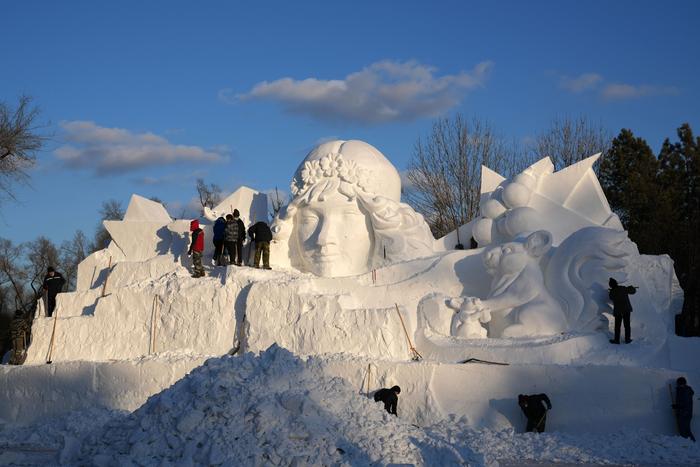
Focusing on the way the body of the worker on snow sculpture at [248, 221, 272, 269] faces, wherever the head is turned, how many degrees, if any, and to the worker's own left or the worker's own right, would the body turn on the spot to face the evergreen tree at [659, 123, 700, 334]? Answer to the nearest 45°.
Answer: approximately 45° to the worker's own right

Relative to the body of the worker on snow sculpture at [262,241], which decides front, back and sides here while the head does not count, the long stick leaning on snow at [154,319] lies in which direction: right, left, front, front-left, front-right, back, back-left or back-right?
left

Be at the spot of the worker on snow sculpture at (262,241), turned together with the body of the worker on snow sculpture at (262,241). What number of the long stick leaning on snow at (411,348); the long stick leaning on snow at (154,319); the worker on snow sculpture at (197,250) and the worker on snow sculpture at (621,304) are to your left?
2

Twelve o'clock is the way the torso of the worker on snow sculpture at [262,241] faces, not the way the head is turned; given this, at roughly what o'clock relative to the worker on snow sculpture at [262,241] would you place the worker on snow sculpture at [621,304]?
the worker on snow sculpture at [621,304] is roughly at 4 o'clock from the worker on snow sculpture at [262,241].

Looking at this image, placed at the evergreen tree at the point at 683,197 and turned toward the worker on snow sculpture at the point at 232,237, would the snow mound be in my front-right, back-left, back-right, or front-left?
front-left

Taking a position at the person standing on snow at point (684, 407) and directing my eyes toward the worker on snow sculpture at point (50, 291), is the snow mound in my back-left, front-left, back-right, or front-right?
front-left

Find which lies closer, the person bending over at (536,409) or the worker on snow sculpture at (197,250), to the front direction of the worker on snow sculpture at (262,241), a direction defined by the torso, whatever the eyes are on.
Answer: the worker on snow sculpture

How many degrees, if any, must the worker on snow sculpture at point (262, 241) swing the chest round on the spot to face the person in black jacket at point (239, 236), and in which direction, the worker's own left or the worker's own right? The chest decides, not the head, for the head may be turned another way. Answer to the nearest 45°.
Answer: approximately 45° to the worker's own left

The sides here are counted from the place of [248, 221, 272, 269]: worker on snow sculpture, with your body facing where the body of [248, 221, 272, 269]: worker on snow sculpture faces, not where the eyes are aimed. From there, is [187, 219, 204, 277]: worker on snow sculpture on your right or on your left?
on your left

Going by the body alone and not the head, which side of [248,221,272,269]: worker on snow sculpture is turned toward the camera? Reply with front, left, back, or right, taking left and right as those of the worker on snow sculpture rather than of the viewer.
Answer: back

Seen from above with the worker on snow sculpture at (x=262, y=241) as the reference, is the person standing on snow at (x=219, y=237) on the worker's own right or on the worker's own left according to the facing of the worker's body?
on the worker's own left

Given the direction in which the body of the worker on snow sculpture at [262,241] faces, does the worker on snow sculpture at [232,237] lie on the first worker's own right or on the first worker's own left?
on the first worker's own left

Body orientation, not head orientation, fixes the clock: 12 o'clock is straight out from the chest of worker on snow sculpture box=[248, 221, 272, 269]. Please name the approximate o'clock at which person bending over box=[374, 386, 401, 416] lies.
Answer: The person bending over is roughly at 5 o'clock from the worker on snow sculpture.

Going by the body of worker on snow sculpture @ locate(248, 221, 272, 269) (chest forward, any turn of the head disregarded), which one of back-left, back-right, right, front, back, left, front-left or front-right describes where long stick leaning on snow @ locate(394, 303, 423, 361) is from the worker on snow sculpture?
back-right

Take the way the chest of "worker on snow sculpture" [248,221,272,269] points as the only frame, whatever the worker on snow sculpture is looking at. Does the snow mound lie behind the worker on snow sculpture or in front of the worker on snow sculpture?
behind
